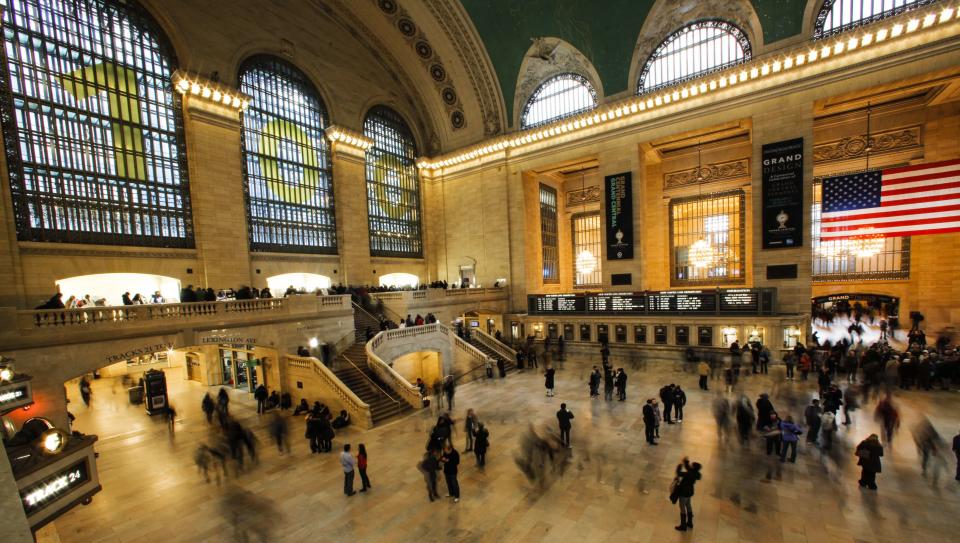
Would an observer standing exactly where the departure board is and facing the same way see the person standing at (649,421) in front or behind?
in front

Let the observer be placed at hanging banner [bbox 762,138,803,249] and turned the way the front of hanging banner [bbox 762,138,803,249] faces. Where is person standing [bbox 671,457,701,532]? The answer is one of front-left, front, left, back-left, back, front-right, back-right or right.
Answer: front-left

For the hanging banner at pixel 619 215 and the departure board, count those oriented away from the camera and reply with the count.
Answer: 0

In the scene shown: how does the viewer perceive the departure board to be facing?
facing the viewer and to the left of the viewer

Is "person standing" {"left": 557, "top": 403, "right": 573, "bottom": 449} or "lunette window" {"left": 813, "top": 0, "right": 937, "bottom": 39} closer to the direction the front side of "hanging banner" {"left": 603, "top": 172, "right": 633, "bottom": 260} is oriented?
the person standing

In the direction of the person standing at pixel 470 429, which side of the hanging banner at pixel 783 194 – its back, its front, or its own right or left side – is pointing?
front

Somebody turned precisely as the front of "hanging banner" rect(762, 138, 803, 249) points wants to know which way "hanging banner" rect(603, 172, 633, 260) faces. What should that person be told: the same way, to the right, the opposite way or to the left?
the same way

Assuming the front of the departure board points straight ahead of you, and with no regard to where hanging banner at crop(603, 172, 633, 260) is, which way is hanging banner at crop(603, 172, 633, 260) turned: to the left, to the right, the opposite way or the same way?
the same way

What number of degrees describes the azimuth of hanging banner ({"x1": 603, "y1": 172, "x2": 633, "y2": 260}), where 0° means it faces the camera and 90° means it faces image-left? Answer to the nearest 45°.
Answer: approximately 45°

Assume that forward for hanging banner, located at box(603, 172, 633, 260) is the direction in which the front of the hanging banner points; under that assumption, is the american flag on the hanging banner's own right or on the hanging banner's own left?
on the hanging banner's own left

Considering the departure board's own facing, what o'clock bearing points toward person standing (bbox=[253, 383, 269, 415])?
The person standing is roughly at 12 o'clock from the departure board.

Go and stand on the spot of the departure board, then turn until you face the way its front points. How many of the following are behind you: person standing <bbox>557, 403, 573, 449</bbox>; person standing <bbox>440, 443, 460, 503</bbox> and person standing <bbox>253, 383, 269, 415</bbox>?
0

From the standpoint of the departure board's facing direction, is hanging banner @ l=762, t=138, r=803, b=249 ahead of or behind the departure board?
behind

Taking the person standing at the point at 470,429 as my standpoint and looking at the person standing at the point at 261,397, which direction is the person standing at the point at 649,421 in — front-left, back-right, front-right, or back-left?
back-right

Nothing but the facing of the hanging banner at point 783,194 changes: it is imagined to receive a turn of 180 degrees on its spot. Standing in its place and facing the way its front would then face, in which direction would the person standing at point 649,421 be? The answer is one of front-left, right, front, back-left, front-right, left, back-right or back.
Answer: back-right

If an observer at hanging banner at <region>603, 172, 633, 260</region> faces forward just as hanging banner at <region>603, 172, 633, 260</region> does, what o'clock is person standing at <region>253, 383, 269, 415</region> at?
The person standing is roughly at 12 o'clock from the hanging banner.

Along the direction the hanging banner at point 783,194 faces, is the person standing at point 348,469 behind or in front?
in front

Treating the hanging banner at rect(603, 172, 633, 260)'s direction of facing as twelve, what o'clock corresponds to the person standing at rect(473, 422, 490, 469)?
The person standing is roughly at 11 o'clock from the hanging banner.

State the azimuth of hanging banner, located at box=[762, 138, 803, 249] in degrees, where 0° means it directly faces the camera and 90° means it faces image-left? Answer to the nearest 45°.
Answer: approximately 45°

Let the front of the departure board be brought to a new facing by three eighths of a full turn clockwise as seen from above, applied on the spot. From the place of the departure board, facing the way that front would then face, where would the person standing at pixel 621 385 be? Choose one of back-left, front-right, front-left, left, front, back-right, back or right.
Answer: back

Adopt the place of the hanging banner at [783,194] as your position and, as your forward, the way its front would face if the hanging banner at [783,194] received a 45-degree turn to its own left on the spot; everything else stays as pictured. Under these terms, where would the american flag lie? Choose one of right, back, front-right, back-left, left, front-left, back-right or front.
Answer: left

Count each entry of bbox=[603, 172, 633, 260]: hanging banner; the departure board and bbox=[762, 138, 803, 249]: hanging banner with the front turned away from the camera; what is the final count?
0

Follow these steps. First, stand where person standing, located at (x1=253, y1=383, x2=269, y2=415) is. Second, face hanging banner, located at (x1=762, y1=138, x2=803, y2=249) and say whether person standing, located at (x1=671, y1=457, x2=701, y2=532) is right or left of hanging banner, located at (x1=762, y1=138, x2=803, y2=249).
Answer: right
